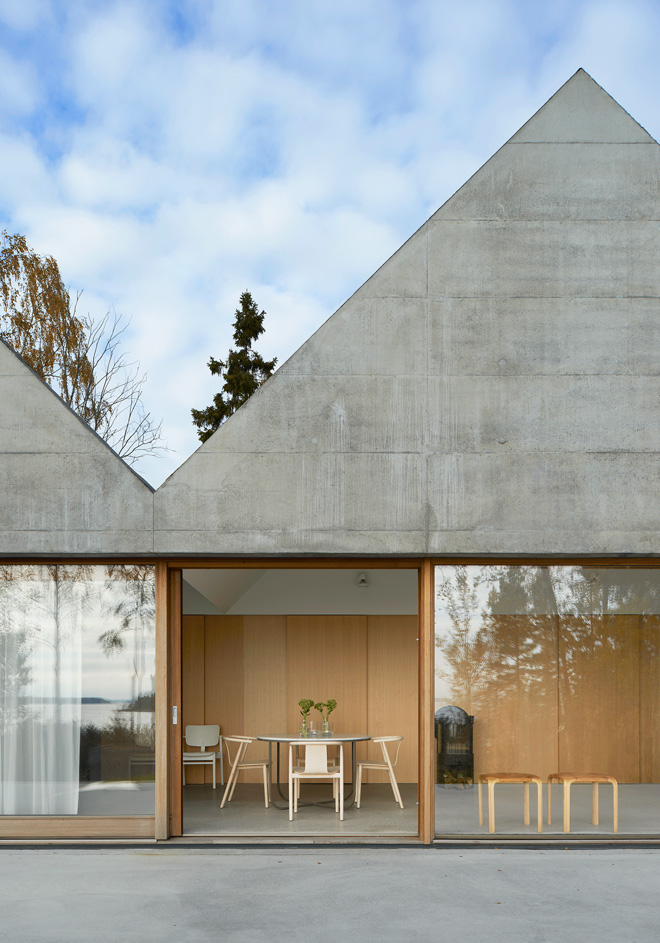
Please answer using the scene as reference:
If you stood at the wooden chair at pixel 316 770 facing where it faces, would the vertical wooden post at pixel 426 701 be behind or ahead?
behind

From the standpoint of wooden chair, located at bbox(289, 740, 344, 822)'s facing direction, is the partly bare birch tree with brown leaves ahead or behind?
ahead

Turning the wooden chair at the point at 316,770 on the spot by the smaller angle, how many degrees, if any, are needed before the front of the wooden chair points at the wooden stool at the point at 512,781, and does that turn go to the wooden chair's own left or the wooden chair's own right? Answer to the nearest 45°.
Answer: approximately 135° to the wooden chair's own right

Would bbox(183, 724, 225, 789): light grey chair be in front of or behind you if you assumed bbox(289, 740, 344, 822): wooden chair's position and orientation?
in front

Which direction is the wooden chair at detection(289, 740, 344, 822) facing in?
away from the camera

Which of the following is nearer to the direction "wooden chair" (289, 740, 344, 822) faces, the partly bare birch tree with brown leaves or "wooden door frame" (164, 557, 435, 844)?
the partly bare birch tree with brown leaves

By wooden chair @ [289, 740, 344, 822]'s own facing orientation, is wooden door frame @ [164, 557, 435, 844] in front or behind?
behind
